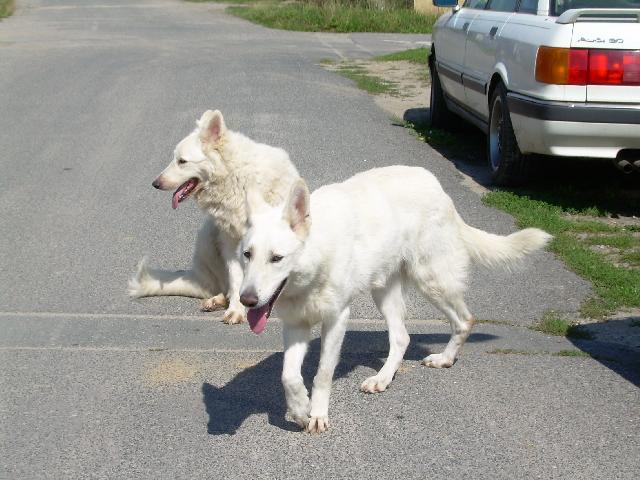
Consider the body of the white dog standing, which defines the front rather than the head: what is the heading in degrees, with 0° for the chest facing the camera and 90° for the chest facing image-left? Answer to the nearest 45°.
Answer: approximately 45°

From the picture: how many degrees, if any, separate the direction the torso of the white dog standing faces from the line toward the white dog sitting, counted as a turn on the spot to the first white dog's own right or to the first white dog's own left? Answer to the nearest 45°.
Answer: approximately 90° to the first white dog's own right
